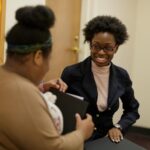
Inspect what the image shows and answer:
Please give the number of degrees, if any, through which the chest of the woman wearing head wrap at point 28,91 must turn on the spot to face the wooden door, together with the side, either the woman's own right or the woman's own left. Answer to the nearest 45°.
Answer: approximately 45° to the woman's own left

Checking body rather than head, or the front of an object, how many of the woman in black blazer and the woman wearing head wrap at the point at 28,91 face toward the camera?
1

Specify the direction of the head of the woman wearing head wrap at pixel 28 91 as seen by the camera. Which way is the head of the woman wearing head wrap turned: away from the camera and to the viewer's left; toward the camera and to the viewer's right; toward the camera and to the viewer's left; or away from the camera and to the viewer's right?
away from the camera and to the viewer's right

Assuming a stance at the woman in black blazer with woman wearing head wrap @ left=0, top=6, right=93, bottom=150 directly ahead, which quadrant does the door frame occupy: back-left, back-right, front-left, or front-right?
back-right

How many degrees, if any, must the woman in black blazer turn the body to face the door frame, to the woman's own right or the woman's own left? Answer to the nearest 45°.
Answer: approximately 135° to the woman's own right

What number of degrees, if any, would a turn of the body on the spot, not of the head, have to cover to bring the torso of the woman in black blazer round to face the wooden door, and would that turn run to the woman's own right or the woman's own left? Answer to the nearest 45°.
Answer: approximately 180°

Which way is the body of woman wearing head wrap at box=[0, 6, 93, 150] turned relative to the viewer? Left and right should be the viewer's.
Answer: facing away from the viewer and to the right of the viewer

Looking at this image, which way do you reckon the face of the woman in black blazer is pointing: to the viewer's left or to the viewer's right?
to the viewer's left

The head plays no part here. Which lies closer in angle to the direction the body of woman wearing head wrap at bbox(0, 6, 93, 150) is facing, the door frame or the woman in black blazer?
the woman in black blazer

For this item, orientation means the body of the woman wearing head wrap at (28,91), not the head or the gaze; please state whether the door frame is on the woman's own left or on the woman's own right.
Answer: on the woman's own left
